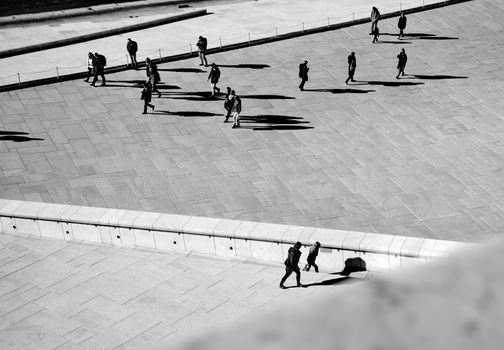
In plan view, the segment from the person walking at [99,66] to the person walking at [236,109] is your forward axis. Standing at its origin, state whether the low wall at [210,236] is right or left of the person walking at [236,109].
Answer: right

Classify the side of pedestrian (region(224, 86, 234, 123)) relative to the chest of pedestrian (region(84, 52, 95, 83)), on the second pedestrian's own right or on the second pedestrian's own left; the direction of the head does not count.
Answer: on the second pedestrian's own left

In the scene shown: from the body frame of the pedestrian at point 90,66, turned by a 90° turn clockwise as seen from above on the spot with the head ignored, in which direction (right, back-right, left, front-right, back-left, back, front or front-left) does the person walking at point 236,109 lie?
back-right

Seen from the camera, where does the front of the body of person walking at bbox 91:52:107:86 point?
to the viewer's left

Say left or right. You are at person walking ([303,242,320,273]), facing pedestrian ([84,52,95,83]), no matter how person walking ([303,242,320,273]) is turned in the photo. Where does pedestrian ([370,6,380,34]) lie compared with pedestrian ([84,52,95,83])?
right

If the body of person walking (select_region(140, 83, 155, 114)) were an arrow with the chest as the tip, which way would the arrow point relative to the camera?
to the viewer's left
